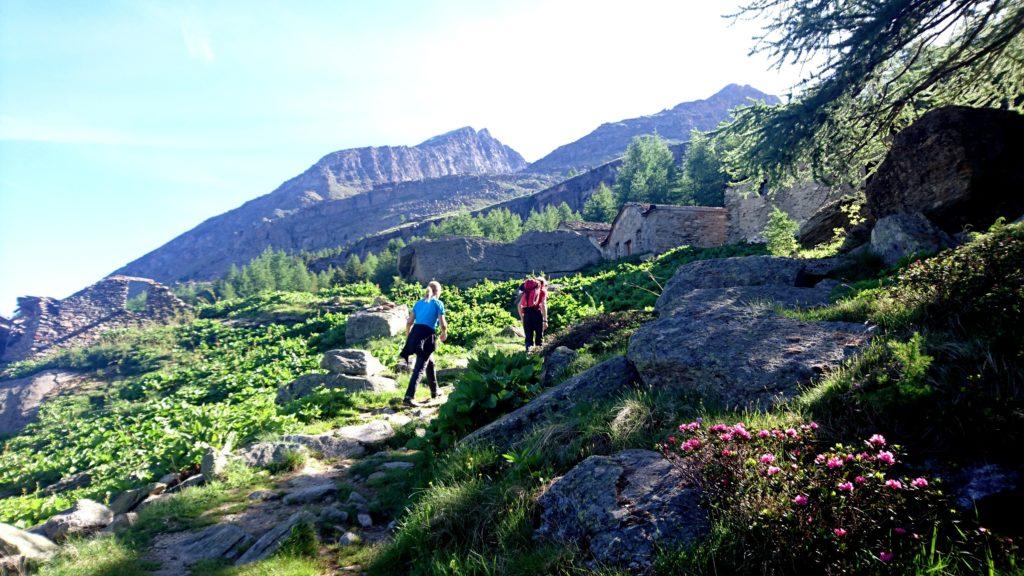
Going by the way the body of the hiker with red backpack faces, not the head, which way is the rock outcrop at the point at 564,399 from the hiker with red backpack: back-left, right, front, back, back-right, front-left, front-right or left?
back

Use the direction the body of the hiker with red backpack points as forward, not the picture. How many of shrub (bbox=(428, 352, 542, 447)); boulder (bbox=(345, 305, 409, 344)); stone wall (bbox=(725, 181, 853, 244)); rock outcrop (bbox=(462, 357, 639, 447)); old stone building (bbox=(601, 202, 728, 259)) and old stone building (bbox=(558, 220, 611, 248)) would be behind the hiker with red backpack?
2

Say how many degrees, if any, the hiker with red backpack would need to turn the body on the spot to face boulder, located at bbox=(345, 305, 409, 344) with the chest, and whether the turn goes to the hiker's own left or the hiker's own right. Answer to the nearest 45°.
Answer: approximately 45° to the hiker's own left

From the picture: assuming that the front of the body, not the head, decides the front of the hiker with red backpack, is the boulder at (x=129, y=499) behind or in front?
behind

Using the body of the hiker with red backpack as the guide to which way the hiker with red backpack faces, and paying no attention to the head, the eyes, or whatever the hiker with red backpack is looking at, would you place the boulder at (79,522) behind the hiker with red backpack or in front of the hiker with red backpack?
behind

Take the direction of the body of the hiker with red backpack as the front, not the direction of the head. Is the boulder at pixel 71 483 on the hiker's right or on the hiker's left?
on the hiker's left

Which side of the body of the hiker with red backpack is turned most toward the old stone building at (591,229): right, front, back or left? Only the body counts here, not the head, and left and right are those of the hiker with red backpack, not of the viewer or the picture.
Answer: front

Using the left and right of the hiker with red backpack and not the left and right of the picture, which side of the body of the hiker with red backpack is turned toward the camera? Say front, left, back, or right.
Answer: back

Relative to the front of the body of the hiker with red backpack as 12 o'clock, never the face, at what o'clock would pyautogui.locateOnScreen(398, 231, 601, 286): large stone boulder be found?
The large stone boulder is roughly at 12 o'clock from the hiker with red backpack.
